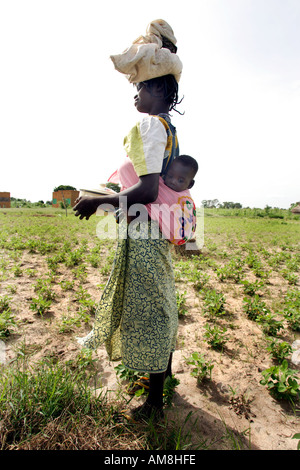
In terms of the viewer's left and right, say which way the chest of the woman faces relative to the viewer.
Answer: facing to the left of the viewer

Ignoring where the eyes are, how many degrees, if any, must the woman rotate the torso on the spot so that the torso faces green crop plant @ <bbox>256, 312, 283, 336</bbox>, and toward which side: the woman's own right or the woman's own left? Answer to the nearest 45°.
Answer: approximately 135° to the woman's own right

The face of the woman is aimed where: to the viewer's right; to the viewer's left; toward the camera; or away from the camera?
to the viewer's left

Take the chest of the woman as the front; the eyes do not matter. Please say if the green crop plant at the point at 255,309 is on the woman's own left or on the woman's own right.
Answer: on the woman's own right

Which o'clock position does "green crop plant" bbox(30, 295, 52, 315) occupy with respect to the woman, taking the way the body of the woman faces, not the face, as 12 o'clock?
The green crop plant is roughly at 2 o'clock from the woman.

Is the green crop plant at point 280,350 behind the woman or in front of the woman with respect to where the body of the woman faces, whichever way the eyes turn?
behind

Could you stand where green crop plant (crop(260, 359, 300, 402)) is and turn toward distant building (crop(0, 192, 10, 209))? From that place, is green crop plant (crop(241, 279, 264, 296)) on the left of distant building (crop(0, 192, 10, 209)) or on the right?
right

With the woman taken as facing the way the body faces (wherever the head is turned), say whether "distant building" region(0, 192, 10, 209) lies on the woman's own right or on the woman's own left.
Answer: on the woman's own right
